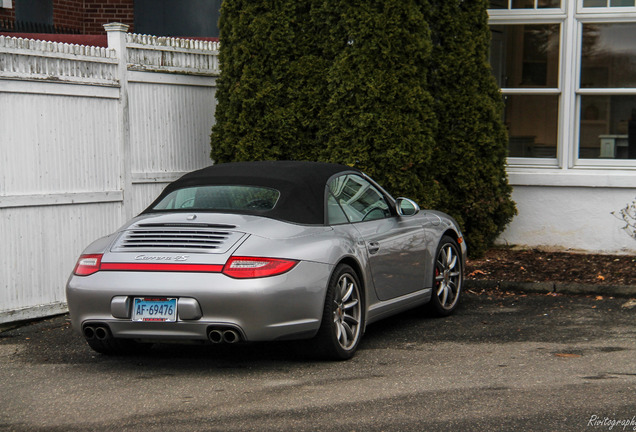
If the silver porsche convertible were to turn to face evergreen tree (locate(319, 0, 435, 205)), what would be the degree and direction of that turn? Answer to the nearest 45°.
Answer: approximately 45° to its left

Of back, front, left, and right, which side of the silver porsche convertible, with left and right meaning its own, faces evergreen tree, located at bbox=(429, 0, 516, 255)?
front

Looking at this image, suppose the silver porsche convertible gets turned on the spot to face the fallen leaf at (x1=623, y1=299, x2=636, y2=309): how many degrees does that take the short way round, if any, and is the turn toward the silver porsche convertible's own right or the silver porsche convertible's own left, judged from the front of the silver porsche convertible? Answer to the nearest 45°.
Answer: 0° — it already faces it

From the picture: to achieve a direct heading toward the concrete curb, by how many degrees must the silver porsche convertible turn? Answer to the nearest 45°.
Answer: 0° — it already faces it

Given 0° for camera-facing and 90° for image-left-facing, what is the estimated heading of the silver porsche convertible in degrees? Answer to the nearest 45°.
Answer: approximately 225°

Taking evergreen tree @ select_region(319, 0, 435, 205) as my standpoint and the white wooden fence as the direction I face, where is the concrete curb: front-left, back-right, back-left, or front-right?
back-left

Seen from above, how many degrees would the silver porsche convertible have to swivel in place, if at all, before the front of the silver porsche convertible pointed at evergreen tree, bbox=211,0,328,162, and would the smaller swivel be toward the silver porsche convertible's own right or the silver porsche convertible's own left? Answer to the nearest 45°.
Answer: approximately 45° to the silver porsche convertible's own left

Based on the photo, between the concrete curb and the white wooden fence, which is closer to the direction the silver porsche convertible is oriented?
the concrete curb

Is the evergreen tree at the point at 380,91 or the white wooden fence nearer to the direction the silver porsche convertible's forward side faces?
the evergreen tree

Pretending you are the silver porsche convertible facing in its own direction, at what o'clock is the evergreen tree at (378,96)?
The evergreen tree is roughly at 11 o'clock from the silver porsche convertible.
